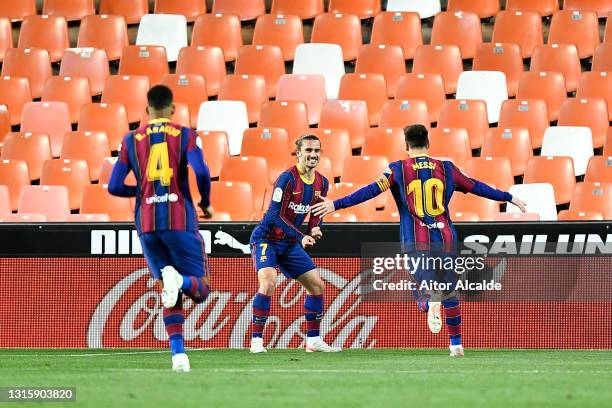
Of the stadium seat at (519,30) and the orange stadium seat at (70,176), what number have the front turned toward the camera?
2

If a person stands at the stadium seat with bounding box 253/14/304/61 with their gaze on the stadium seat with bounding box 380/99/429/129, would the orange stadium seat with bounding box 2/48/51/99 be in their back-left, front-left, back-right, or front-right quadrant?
back-right

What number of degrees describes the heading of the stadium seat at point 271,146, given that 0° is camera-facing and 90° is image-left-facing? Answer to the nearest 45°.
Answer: approximately 0°

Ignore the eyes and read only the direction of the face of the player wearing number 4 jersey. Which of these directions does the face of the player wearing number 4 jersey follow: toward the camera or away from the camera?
away from the camera

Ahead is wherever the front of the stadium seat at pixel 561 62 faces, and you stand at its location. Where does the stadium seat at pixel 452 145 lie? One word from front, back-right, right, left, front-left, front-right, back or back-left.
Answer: front-right

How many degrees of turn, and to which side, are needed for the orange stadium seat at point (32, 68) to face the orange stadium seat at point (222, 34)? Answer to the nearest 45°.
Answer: approximately 90° to its left

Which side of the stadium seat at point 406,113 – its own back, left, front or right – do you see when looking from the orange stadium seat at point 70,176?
right

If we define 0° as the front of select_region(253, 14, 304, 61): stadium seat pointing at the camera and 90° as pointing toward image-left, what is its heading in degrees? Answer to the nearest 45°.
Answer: approximately 0°

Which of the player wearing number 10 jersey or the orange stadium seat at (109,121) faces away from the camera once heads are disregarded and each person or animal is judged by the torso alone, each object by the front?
the player wearing number 10 jersey

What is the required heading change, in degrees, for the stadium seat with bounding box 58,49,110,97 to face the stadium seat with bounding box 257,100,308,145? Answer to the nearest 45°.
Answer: approximately 45° to its left
